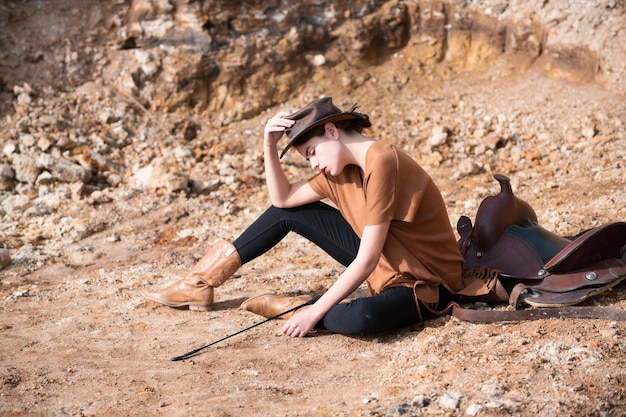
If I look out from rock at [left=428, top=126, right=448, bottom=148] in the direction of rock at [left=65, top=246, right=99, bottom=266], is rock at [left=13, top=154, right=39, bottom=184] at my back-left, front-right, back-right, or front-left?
front-right

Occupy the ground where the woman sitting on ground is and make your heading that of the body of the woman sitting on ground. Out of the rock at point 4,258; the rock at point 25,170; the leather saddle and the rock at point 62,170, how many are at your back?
1

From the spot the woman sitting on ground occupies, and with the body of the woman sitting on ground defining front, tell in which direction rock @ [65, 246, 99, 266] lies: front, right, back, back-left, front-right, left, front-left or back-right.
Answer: front-right

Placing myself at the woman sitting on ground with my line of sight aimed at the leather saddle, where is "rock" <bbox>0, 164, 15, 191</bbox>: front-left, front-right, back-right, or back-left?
back-left

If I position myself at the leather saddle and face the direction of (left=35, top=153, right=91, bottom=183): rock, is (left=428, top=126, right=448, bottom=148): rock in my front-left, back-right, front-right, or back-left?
front-right

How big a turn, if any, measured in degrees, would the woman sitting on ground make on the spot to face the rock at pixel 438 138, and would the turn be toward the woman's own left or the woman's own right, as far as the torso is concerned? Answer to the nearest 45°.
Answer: approximately 90° to the woman's own right

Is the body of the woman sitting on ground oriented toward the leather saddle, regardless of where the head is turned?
no

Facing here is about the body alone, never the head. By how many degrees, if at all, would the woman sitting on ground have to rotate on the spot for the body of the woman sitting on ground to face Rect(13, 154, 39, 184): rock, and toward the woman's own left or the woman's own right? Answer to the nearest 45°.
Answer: approximately 45° to the woman's own right

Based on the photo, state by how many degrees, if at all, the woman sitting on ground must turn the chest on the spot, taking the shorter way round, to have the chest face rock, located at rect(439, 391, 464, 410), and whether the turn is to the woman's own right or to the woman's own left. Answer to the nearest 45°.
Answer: approximately 90° to the woman's own left

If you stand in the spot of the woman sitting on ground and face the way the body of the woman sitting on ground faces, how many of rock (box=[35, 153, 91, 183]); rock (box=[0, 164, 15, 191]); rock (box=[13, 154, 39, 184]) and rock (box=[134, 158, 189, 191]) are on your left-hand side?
0

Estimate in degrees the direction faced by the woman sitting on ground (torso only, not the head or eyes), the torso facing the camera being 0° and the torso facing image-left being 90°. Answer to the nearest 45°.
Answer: approximately 90°

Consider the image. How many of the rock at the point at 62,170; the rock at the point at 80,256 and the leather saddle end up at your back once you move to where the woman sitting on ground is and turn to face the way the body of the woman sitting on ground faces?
1

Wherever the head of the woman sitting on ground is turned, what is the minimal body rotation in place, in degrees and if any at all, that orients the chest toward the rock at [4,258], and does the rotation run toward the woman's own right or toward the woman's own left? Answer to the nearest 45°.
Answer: approximately 45° to the woman's own right

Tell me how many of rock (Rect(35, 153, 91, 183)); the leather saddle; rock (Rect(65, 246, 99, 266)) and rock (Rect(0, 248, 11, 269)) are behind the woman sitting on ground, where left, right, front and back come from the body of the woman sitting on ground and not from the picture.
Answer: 1
